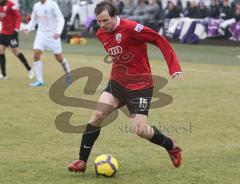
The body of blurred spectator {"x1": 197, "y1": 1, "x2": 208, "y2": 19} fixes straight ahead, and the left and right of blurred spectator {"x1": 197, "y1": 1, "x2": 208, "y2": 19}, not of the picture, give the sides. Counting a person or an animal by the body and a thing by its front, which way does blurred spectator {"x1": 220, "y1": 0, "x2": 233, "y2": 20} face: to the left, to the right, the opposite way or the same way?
the same way

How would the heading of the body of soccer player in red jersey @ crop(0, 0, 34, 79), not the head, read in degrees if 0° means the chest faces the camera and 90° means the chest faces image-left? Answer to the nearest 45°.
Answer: approximately 45°

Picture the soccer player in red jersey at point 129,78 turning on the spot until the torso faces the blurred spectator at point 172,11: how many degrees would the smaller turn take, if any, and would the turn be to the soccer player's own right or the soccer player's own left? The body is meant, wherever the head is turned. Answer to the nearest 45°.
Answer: approximately 135° to the soccer player's own right

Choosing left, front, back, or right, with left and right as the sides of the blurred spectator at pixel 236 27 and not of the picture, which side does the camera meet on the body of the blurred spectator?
front

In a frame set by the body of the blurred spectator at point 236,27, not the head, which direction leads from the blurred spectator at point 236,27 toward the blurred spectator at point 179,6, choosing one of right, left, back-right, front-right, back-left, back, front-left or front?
back-right

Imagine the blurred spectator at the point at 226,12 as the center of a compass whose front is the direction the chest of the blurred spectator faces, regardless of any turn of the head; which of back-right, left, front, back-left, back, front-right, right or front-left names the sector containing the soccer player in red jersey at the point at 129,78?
front

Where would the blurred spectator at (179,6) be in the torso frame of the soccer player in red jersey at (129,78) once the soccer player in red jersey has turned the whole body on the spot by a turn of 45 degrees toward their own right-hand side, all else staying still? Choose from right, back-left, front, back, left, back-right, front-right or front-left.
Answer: right

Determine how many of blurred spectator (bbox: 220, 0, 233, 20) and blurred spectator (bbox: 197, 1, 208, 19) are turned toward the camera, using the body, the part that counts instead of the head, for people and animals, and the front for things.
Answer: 2

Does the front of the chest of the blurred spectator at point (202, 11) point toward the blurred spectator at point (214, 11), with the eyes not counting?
no

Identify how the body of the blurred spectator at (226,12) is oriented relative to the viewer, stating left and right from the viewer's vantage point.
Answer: facing the viewer

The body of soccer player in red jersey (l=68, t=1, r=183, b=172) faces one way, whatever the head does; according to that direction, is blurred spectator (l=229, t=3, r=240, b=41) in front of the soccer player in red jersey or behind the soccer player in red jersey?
behind

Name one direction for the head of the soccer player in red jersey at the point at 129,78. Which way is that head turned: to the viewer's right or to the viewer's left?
to the viewer's left

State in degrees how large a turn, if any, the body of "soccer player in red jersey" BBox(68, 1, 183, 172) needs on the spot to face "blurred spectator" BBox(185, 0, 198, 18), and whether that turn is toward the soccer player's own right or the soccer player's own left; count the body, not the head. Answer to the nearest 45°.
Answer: approximately 135° to the soccer player's own right

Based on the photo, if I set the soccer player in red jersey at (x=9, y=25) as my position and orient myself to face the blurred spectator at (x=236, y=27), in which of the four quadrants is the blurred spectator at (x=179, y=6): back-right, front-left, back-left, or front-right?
front-left
